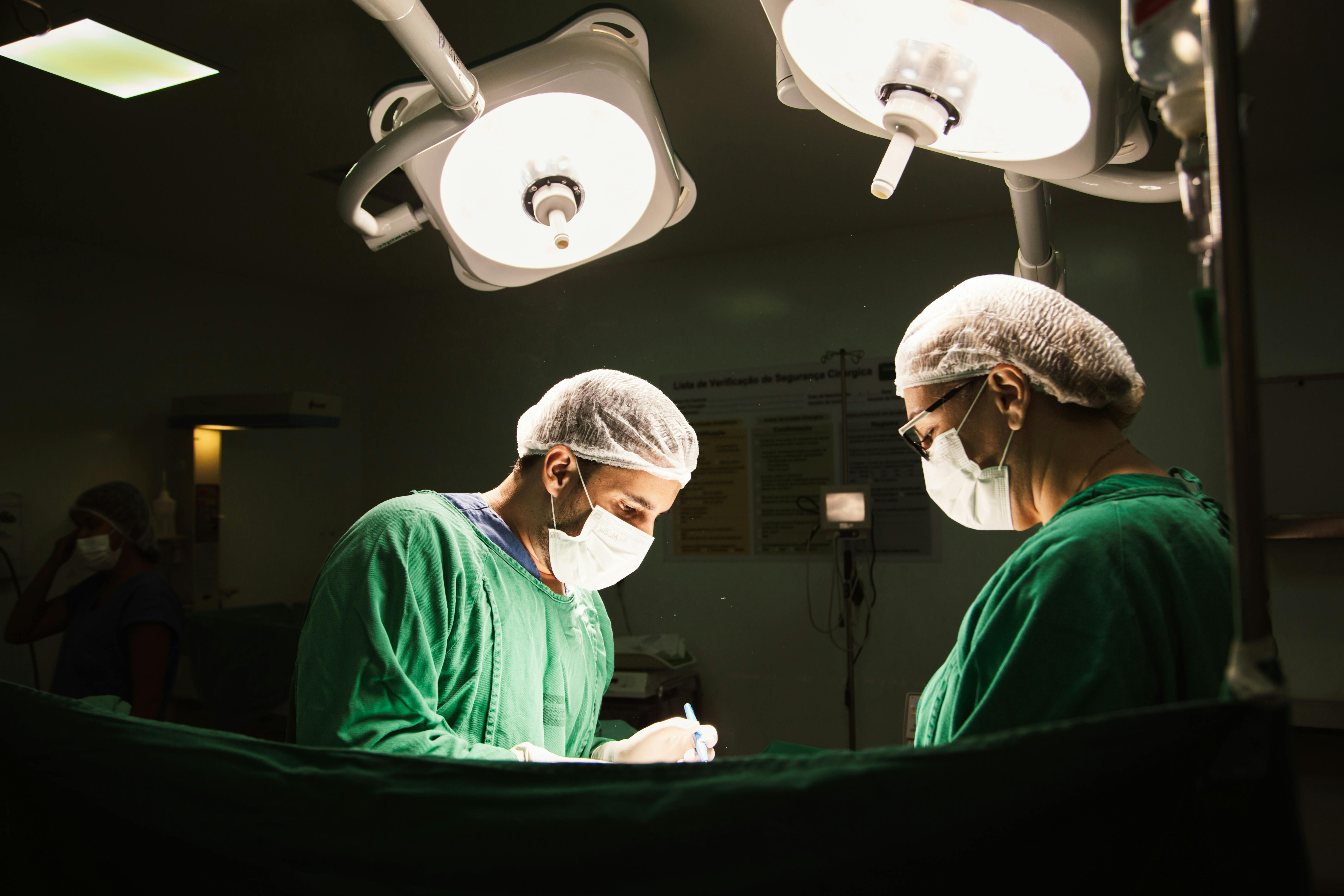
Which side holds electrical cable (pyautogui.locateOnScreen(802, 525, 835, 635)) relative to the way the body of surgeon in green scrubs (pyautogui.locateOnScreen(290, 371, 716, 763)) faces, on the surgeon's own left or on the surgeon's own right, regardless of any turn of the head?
on the surgeon's own left

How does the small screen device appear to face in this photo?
toward the camera

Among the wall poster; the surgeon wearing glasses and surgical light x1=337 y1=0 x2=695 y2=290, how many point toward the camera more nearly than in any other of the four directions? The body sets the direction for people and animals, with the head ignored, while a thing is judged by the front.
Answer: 2

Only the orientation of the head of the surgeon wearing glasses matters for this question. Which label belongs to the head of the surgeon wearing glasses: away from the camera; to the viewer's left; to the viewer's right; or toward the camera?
to the viewer's left

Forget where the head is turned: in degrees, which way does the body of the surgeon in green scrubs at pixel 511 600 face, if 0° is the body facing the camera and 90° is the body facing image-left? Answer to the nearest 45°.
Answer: approximately 315°

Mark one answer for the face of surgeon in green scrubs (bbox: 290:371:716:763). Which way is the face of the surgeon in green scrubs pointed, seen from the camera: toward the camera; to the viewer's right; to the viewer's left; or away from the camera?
to the viewer's right

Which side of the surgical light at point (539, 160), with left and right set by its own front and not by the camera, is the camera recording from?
front

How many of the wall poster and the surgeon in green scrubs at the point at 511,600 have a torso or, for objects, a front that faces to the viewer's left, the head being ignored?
0

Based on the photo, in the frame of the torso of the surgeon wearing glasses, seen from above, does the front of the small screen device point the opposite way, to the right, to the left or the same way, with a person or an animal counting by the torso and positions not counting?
to the left

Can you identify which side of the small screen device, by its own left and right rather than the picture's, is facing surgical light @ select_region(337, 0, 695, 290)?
front

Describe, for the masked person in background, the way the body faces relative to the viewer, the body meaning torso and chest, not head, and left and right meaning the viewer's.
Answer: facing the viewer and to the left of the viewer
